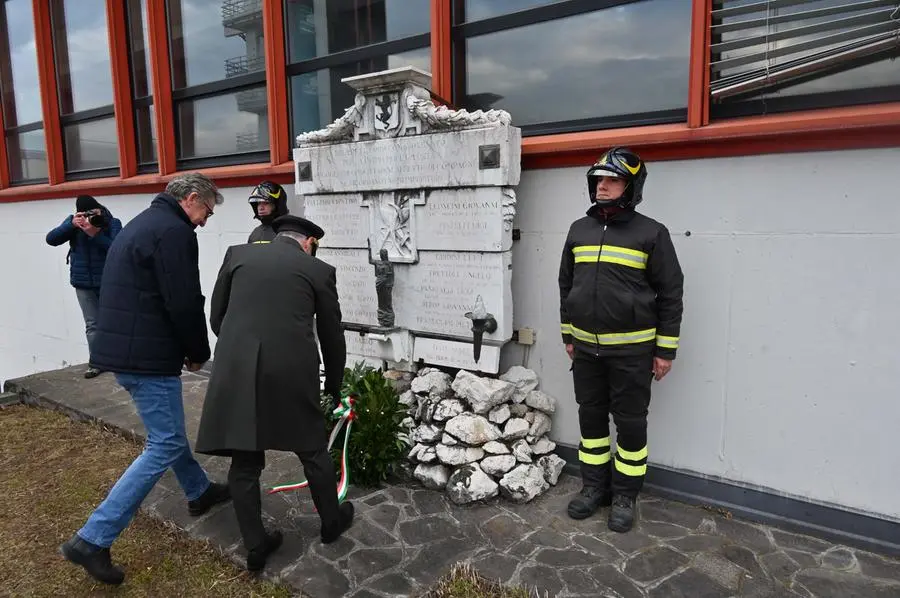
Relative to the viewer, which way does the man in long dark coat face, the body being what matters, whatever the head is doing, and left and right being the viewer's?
facing away from the viewer and to the right of the viewer

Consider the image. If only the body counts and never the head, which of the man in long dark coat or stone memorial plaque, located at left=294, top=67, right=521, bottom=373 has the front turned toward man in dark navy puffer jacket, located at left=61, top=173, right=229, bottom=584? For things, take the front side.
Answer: the stone memorial plaque

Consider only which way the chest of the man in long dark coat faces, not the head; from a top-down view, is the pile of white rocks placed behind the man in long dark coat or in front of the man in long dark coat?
in front

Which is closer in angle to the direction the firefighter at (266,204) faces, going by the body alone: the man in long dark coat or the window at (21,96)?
the man in long dark coat

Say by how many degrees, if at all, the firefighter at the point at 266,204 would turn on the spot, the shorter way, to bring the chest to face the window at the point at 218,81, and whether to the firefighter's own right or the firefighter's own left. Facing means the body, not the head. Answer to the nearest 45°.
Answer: approximately 135° to the firefighter's own right

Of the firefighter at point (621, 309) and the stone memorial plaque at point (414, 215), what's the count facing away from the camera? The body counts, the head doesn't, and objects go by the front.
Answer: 0

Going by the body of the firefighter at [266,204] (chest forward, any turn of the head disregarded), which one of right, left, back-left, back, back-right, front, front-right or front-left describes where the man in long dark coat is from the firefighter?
front-left

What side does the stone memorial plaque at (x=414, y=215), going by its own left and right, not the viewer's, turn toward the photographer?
right

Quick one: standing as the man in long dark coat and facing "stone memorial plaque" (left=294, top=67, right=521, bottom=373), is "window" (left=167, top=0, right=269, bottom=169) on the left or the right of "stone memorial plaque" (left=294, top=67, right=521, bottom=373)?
left

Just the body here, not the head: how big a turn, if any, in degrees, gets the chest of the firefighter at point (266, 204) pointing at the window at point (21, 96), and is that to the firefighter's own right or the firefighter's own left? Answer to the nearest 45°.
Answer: approximately 90° to the firefighter's own right

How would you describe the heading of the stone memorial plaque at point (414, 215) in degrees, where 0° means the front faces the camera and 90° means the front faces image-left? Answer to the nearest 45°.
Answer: approximately 45°

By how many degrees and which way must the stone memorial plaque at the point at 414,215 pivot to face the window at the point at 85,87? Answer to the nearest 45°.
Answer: approximately 90° to its right

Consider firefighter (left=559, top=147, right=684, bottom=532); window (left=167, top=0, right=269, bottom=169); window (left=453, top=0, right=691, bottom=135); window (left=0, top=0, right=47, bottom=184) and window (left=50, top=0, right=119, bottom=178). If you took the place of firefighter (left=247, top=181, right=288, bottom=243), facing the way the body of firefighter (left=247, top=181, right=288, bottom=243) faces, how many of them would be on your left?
2
